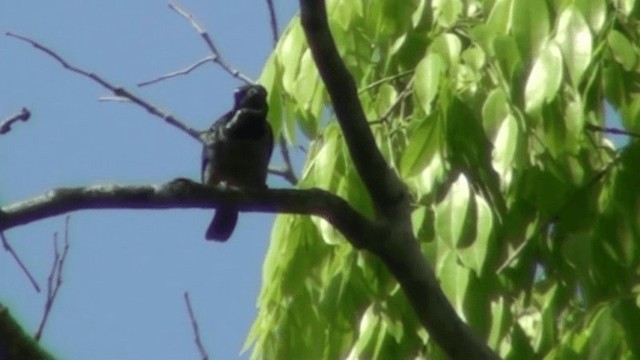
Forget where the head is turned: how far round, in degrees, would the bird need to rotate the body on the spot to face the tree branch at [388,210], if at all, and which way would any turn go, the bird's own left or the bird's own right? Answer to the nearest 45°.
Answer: approximately 90° to the bird's own left

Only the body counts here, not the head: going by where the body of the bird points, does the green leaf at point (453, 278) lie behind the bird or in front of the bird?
in front

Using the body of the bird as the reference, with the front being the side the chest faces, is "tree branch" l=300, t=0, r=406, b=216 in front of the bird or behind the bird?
in front
